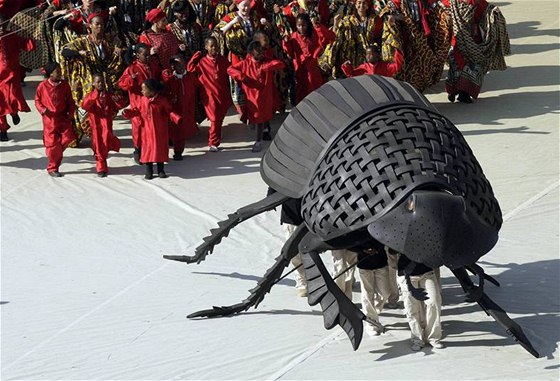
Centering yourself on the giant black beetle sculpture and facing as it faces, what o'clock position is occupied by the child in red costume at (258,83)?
The child in red costume is roughly at 7 o'clock from the giant black beetle sculpture.

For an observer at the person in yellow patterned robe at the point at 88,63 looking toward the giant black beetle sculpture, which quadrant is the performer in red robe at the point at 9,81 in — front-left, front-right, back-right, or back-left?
back-right

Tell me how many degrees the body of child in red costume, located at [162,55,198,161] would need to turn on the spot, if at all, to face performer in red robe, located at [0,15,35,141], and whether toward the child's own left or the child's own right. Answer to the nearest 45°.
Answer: approximately 90° to the child's own right

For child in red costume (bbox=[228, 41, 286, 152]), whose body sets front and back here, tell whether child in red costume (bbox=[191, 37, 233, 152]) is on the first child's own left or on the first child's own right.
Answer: on the first child's own right

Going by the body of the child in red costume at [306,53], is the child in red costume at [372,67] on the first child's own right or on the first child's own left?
on the first child's own left

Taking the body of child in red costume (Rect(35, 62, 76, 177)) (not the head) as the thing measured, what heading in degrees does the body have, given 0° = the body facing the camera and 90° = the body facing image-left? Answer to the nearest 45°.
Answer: approximately 0°
